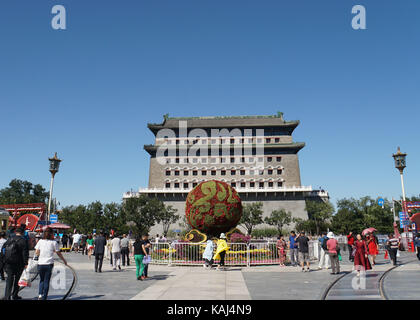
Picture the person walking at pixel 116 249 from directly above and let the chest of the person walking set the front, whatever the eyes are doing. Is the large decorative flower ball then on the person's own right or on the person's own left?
on the person's own right

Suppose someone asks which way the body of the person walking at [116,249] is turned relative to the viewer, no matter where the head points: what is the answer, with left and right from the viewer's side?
facing away from the viewer

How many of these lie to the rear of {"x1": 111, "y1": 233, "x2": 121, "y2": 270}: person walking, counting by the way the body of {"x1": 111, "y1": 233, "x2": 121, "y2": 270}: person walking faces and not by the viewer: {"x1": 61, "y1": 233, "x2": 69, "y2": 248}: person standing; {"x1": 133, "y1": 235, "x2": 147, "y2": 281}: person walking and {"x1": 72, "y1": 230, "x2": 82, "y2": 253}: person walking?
1

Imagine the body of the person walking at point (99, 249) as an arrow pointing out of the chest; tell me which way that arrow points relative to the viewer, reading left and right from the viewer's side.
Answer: facing away from the viewer

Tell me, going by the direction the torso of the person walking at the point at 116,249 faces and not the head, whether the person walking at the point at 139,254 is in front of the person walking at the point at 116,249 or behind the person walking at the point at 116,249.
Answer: behind

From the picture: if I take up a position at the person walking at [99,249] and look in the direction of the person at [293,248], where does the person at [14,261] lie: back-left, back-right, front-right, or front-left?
back-right
